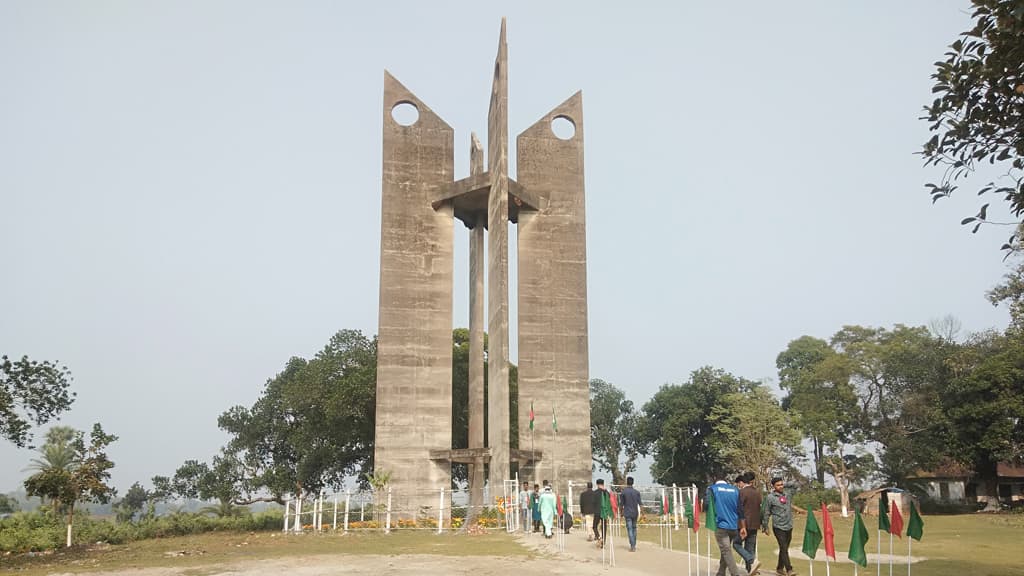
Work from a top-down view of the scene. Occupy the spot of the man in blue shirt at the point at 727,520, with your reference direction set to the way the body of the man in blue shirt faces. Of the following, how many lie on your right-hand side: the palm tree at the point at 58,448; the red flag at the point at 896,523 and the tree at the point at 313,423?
1

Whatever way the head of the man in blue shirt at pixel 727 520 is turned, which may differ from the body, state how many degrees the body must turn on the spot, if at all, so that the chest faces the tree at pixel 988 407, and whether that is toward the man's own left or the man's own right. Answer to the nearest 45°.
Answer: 0° — they already face it

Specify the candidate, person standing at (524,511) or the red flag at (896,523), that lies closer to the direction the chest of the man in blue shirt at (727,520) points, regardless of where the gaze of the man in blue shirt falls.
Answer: the person standing

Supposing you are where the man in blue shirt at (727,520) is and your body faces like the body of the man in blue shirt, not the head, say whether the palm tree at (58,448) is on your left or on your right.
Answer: on your left

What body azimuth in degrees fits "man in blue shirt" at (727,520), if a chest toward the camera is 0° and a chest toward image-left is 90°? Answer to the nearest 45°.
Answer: approximately 180°
